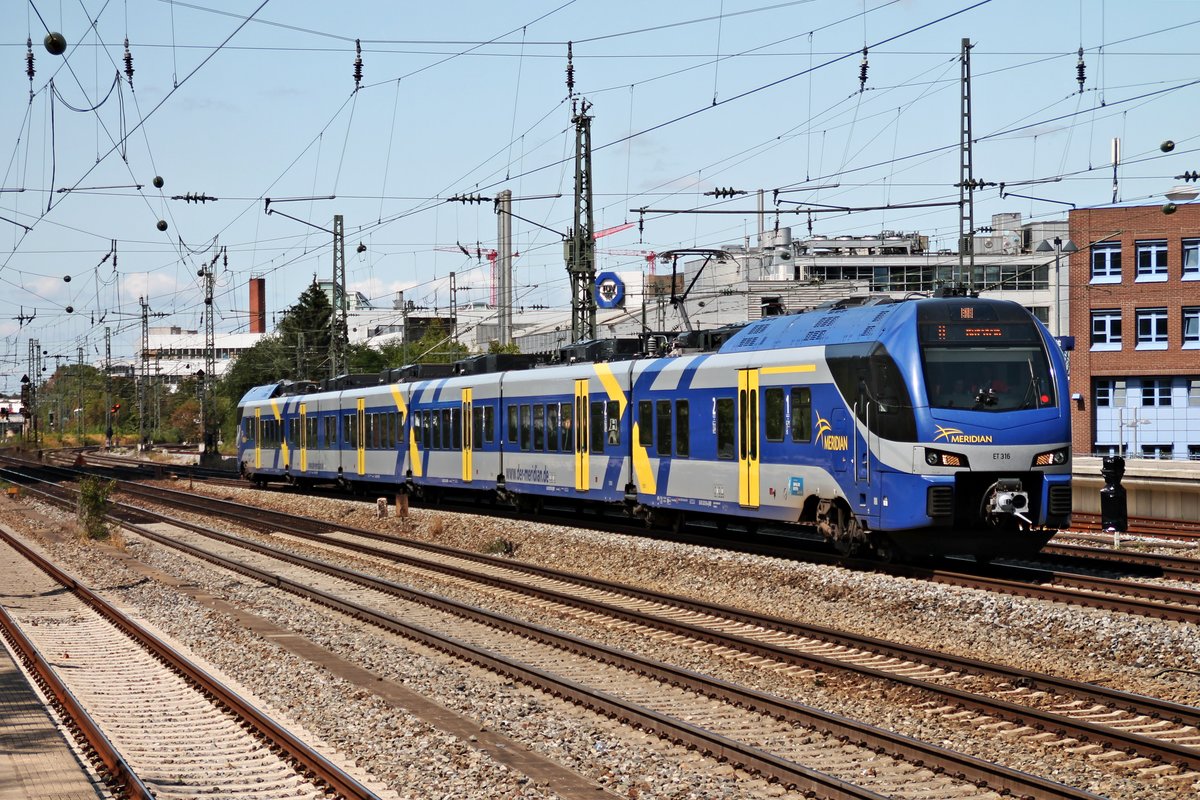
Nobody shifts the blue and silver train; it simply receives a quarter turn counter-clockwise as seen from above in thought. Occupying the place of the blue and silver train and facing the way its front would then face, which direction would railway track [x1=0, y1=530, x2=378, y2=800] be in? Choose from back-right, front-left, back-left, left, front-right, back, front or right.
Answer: back

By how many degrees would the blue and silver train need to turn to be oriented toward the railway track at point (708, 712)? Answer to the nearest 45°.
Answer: approximately 45° to its right

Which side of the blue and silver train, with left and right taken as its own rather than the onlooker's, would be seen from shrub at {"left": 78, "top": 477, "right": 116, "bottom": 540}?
back

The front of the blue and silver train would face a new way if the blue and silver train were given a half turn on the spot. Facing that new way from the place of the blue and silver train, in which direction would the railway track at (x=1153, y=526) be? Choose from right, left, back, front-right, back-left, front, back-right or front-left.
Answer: right

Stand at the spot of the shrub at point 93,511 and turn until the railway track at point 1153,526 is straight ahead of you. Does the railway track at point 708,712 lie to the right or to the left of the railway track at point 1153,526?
right

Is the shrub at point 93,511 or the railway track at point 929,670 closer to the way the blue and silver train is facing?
the railway track
